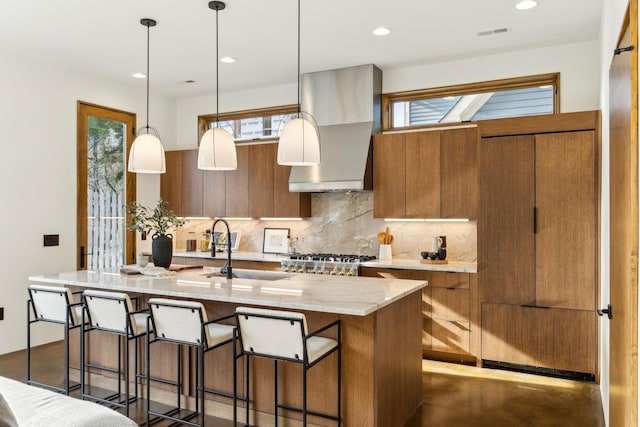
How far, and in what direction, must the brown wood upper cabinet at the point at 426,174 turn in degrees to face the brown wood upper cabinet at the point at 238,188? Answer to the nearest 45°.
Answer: approximately 90° to its right

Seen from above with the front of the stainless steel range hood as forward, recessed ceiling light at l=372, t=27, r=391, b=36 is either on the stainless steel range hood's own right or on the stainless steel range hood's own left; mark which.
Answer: on the stainless steel range hood's own left

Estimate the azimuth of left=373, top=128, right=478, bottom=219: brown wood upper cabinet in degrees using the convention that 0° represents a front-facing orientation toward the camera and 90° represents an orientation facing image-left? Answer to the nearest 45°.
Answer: approximately 0°

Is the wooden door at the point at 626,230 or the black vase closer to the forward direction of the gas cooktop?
the wooden door

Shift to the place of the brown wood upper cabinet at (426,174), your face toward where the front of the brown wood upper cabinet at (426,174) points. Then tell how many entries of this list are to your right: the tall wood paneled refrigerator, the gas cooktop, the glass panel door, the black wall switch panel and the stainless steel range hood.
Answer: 4

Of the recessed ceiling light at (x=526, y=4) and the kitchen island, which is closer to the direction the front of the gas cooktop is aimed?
the kitchen island

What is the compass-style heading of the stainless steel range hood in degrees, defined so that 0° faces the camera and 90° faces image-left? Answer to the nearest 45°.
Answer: approximately 45°
